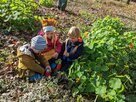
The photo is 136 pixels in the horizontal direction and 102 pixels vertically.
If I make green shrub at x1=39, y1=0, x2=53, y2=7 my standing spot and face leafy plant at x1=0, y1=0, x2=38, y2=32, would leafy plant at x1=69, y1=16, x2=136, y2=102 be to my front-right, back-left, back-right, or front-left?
front-left

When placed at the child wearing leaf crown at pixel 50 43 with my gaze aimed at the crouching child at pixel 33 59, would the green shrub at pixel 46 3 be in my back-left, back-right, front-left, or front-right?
back-right

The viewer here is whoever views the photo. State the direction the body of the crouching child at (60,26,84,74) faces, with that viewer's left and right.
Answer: facing the viewer and to the left of the viewer

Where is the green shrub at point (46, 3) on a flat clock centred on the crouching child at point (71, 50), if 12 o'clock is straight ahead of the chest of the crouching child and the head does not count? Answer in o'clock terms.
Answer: The green shrub is roughly at 4 o'clock from the crouching child.

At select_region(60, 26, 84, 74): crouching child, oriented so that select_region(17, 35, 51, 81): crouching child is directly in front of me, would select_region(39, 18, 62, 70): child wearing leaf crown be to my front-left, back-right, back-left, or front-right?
front-right

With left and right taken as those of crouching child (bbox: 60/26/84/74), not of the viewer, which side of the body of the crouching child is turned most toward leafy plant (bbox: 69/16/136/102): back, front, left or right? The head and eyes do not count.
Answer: left

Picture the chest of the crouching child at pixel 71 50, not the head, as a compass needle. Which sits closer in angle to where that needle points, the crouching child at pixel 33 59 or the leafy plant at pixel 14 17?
the crouching child

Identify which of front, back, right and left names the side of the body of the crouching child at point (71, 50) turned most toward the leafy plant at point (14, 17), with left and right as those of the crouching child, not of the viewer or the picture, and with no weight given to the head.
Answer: right

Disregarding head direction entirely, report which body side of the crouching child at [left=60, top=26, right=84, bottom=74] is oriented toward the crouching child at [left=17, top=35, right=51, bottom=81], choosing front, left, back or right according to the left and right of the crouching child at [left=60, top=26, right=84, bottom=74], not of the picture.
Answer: front
